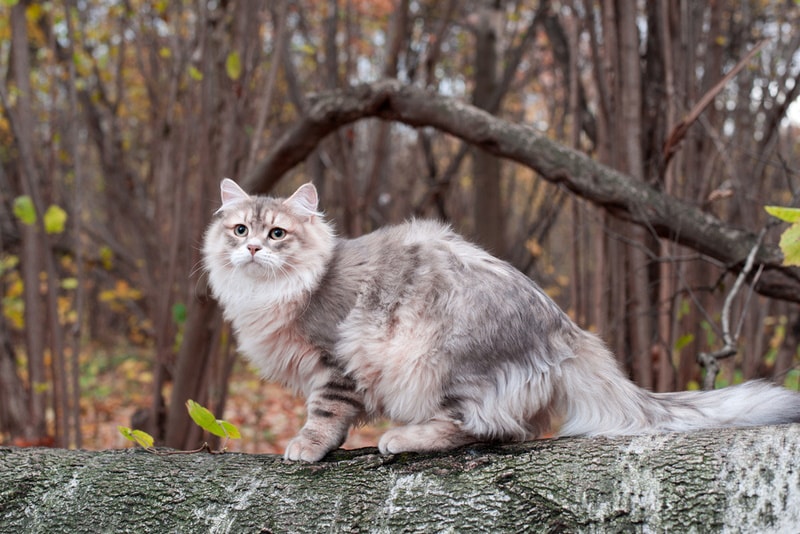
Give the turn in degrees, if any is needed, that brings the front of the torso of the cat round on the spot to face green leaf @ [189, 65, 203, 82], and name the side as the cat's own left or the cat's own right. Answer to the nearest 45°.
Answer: approximately 45° to the cat's own right

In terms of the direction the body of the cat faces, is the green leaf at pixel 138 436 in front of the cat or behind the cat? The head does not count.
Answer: in front

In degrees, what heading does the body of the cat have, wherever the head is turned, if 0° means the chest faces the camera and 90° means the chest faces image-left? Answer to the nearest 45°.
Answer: approximately 90°

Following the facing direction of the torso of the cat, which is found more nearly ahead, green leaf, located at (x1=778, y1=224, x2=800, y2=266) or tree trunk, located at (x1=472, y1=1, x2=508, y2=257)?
the tree trunk

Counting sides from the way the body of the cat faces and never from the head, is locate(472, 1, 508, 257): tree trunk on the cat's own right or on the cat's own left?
on the cat's own right

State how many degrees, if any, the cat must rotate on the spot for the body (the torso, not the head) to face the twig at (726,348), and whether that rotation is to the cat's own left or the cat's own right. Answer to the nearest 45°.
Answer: approximately 135° to the cat's own right

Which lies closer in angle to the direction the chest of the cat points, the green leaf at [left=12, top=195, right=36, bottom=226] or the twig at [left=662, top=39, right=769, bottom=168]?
the green leaf
